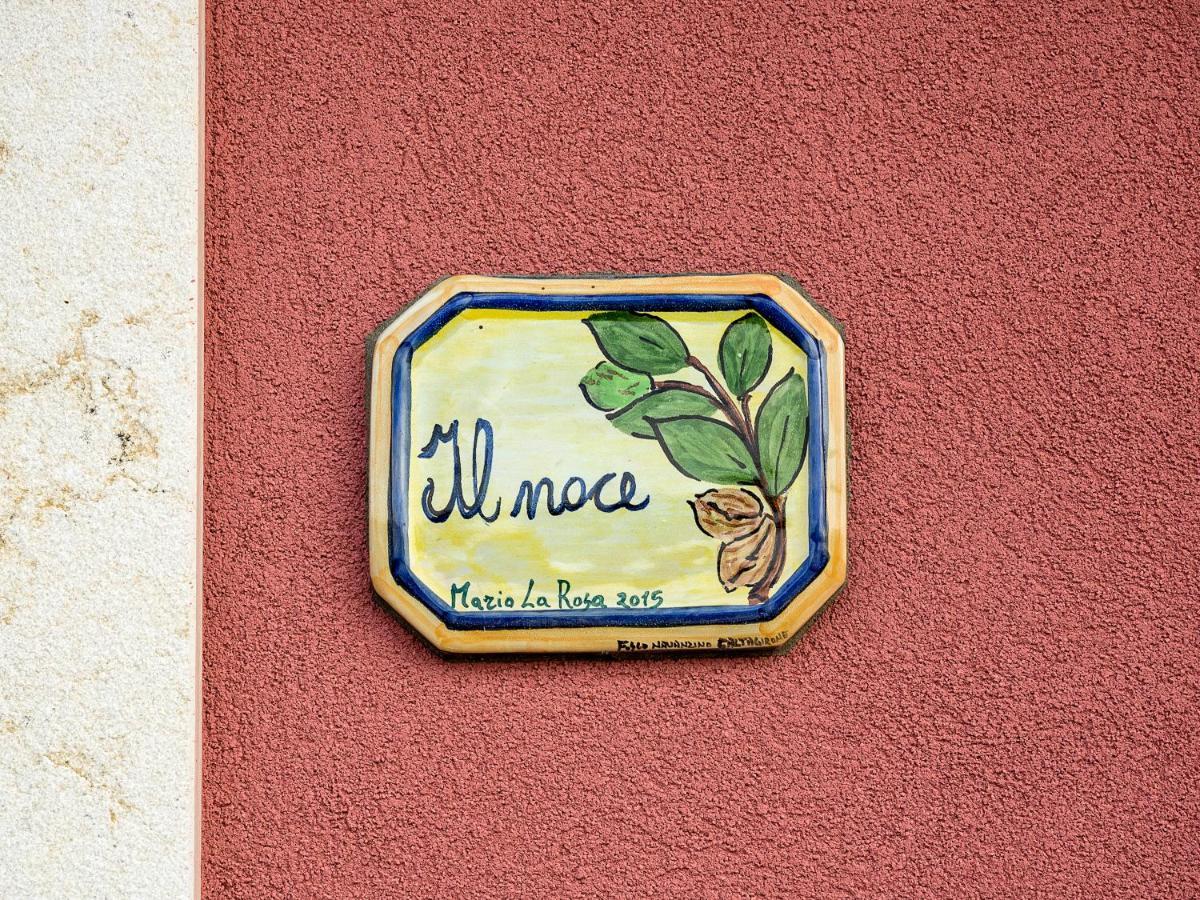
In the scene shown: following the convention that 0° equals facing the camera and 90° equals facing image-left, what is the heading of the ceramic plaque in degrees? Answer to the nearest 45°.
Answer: approximately 0°
